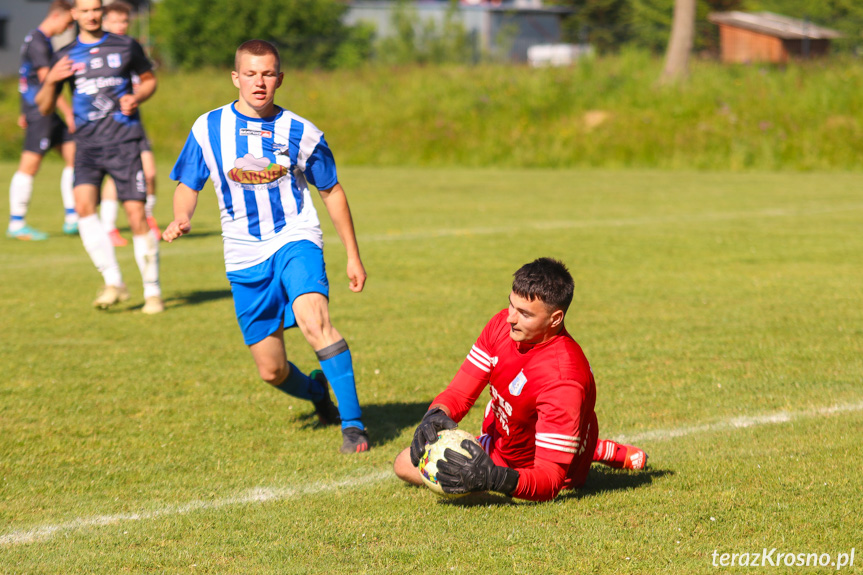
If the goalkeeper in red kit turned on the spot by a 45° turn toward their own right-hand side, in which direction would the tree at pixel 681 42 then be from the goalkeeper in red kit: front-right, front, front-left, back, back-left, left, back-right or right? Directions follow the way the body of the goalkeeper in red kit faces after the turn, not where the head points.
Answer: right

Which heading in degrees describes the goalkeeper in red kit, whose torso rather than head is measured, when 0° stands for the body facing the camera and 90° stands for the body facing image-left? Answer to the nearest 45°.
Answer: approximately 45°

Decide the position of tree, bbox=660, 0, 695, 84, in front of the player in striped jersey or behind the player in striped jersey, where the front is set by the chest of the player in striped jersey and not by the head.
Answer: behind

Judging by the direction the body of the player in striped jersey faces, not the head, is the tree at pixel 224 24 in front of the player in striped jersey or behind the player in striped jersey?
behind

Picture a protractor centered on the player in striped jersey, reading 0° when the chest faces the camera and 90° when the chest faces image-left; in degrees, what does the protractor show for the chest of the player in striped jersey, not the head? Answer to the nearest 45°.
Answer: approximately 0°

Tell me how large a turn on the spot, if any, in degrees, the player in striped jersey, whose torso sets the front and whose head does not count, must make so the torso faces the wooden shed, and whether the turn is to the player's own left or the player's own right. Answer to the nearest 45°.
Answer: approximately 135° to the player's own left

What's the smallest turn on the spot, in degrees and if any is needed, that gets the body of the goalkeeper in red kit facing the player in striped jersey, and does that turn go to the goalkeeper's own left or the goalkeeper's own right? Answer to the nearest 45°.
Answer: approximately 90° to the goalkeeper's own right

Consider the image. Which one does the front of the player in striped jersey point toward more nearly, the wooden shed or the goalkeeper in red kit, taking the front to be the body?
the goalkeeper in red kit

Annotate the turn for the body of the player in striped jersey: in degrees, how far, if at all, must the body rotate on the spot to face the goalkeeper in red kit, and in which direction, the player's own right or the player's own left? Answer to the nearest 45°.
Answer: approximately 45° to the player's own left
